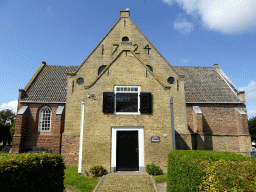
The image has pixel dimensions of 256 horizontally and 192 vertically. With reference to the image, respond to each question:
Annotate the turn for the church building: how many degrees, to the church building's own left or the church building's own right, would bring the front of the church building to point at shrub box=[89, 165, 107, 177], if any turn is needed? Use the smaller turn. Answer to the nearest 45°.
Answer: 0° — it already faces it

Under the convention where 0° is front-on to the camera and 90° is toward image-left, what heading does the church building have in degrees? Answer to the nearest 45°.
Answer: approximately 0°

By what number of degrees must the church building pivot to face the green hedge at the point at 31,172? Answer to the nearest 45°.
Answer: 0° — it already faces it

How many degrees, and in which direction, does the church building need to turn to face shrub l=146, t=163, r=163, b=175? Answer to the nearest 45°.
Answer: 0° — it already faces it
